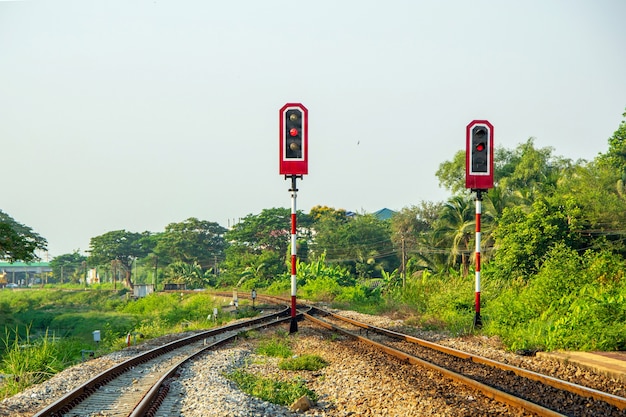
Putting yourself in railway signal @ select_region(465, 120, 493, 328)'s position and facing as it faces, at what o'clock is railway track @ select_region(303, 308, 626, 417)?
The railway track is roughly at 12 o'clock from the railway signal.

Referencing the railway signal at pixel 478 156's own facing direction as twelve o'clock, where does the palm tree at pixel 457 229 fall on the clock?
The palm tree is roughly at 6 o'clock from the railway signal.

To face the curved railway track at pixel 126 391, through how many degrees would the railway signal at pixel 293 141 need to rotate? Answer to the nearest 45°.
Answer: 0° — it already faces it

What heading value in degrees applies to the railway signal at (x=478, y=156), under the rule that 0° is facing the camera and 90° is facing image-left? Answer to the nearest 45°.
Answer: approximately 0°

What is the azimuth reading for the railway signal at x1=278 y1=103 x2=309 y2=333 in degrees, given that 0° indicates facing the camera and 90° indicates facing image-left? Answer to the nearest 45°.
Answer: approximately 0°

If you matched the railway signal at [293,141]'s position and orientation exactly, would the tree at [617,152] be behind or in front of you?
behind

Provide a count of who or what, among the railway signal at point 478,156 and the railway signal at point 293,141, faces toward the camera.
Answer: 2

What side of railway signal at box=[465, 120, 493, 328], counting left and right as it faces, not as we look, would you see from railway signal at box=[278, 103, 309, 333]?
right

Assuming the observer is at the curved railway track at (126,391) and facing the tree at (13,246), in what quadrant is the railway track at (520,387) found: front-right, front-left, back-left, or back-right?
back-right
